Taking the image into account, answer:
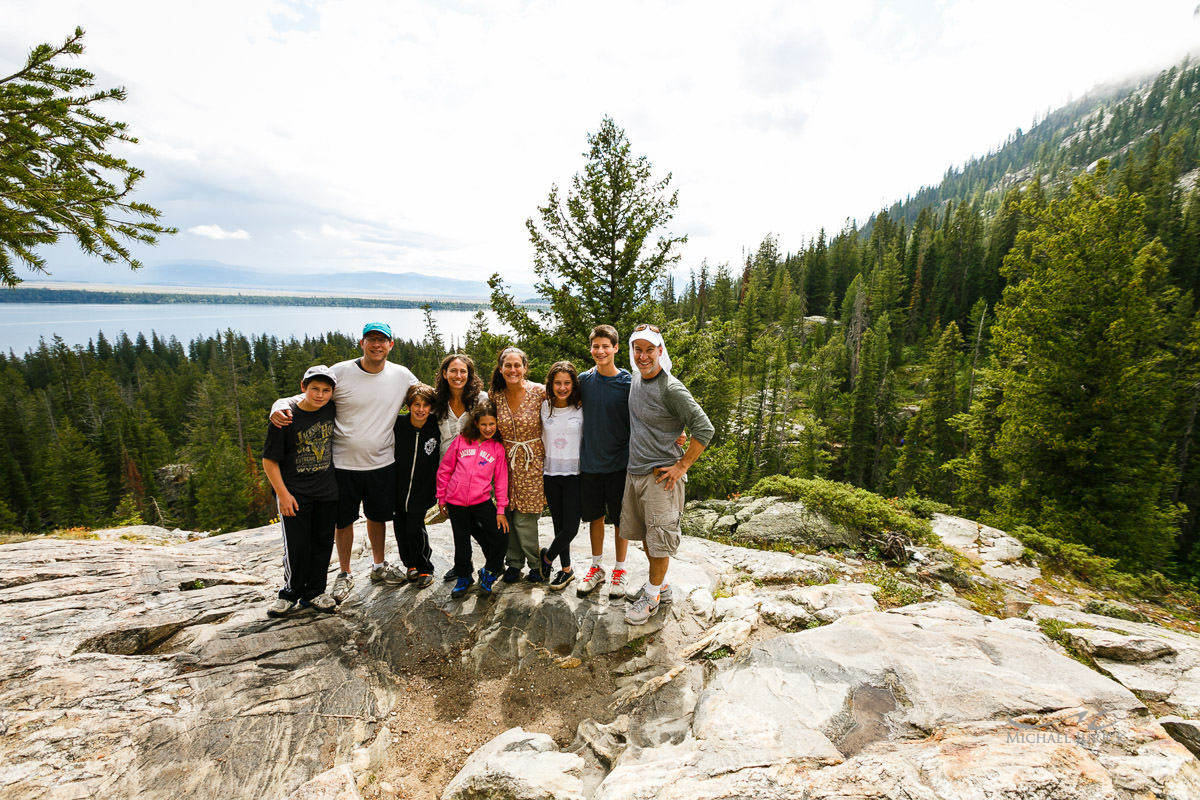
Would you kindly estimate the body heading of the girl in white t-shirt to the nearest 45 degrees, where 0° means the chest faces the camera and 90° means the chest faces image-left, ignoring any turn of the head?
approximately 0°

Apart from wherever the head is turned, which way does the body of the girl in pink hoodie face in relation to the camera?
toward the camera

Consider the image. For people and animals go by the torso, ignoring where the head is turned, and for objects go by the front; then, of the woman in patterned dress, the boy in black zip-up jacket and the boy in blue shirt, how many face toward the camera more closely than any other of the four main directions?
3

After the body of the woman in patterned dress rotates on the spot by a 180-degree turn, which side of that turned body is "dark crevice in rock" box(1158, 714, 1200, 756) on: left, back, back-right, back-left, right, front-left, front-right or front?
back-right

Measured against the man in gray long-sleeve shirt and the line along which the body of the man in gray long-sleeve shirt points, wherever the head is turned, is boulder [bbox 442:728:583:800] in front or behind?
in front

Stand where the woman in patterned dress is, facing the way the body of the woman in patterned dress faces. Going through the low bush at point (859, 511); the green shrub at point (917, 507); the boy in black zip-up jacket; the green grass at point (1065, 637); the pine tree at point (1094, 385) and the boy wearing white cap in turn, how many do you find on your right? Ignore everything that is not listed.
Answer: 2

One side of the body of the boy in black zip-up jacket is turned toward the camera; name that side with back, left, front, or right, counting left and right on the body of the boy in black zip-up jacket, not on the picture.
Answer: front

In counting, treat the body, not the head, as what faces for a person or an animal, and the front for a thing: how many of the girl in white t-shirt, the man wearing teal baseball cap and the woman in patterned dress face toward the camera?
3

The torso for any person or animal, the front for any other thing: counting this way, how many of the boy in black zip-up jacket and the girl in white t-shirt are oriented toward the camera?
2

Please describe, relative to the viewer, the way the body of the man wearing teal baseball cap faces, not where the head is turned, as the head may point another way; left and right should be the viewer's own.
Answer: facing the viewer

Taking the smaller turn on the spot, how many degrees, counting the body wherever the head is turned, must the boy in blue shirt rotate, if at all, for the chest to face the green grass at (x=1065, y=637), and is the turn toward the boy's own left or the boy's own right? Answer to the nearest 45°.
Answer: approximately 90° to the boy's own left

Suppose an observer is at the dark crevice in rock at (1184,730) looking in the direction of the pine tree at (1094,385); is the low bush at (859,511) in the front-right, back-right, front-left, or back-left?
front-left
